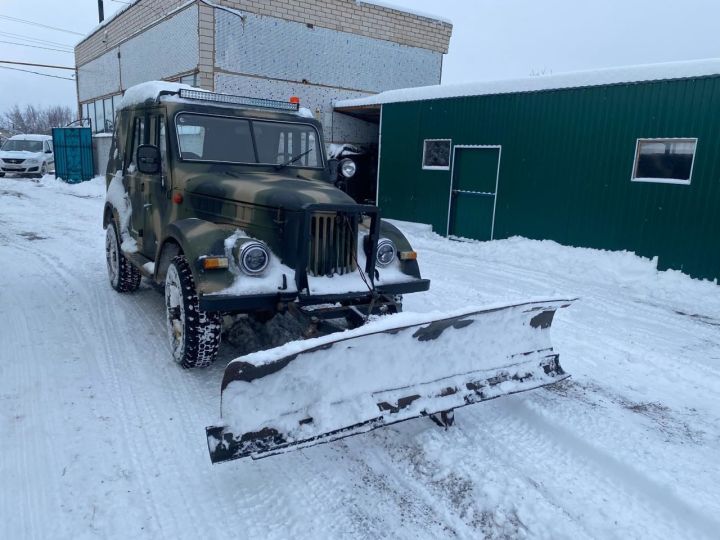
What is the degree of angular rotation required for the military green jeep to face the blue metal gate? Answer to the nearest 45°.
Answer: approximately 135° to its left

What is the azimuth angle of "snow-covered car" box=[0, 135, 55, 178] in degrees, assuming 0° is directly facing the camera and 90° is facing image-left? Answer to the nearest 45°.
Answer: approximately 45°

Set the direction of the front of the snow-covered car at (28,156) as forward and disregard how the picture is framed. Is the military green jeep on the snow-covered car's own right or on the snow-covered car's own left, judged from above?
on the snow-covered car's own left

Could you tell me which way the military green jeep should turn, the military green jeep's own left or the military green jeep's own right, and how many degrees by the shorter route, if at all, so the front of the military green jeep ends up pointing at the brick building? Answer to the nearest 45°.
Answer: approximately 135° to the military green jeep's own left

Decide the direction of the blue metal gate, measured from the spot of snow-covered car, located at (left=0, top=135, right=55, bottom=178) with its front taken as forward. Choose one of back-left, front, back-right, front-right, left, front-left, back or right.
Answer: left

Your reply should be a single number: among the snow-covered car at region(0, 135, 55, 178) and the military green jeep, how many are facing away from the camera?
0

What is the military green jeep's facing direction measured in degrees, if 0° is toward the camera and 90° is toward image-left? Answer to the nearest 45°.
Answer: approximately 315°

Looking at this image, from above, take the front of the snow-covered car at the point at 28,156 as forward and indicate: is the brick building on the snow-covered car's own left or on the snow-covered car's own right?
on the snow-covered car's own left

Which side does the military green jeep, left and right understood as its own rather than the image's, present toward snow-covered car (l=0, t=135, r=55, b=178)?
back
